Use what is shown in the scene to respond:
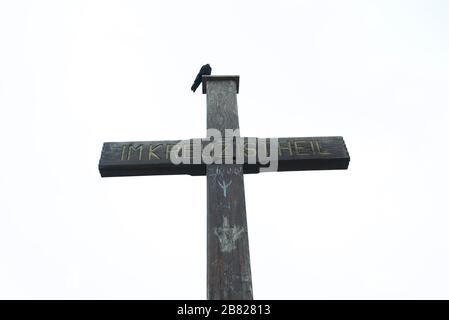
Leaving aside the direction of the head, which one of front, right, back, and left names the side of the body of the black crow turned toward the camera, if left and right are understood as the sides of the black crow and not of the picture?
right
